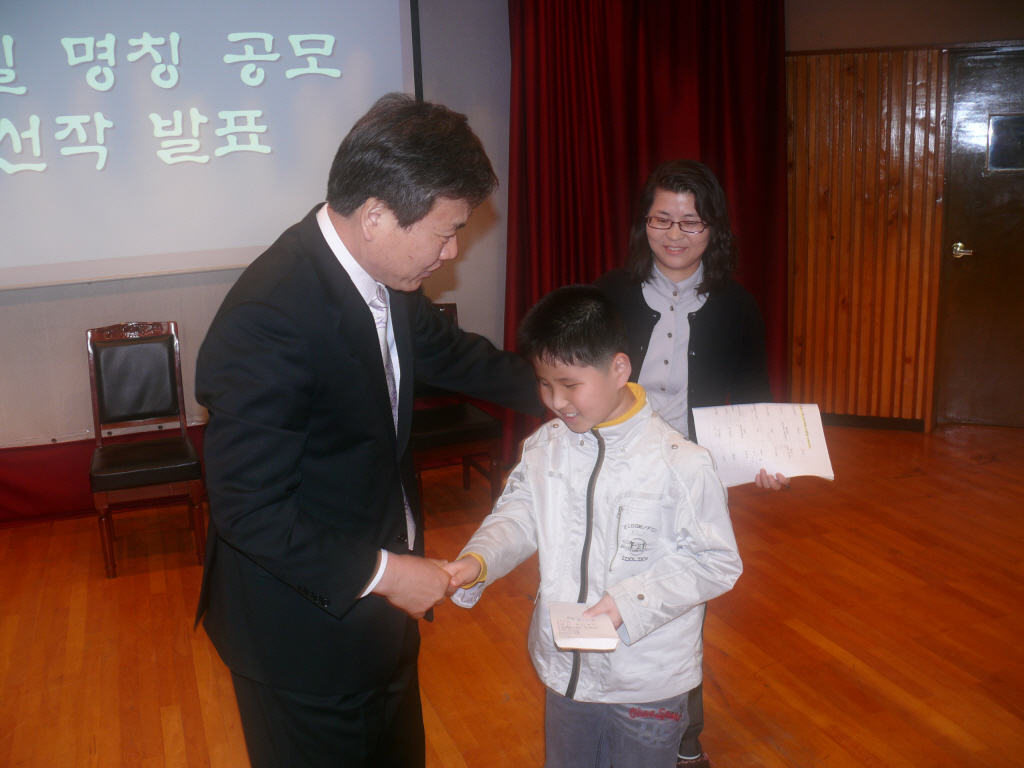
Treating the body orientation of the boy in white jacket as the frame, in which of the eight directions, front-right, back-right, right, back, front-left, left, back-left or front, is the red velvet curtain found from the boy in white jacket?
back-right

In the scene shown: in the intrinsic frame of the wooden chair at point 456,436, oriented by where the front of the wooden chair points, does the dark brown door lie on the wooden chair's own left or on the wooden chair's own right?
on the wooden chair's own left

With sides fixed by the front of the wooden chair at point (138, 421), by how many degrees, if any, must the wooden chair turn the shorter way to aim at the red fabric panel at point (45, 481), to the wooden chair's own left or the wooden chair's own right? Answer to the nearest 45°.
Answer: approximately 135° to the wooden chair's own right

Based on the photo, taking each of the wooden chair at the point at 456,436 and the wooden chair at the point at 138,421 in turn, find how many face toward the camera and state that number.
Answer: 2

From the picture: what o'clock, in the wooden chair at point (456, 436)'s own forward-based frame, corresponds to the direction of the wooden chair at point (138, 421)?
the wooden chair at point (138, 421) is roughly at 3 o'clock from the wooden chair at point (456, 436).

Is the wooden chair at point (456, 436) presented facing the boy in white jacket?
yes

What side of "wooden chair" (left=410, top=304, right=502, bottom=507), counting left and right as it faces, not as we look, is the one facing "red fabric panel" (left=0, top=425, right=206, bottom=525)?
right

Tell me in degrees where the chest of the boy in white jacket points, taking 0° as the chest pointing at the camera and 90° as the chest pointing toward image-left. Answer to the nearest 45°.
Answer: approximately 45°
